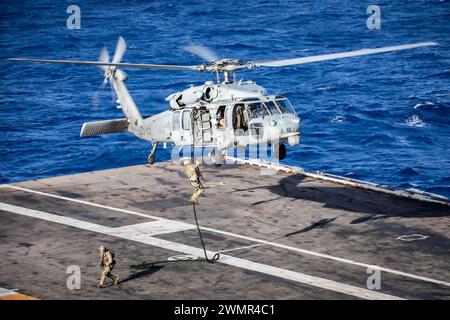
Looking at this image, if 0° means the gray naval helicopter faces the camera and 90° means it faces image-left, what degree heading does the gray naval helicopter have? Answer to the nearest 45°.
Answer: approximately 315°

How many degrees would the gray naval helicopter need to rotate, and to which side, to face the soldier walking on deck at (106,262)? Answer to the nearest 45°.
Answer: approximately 90° to its right
